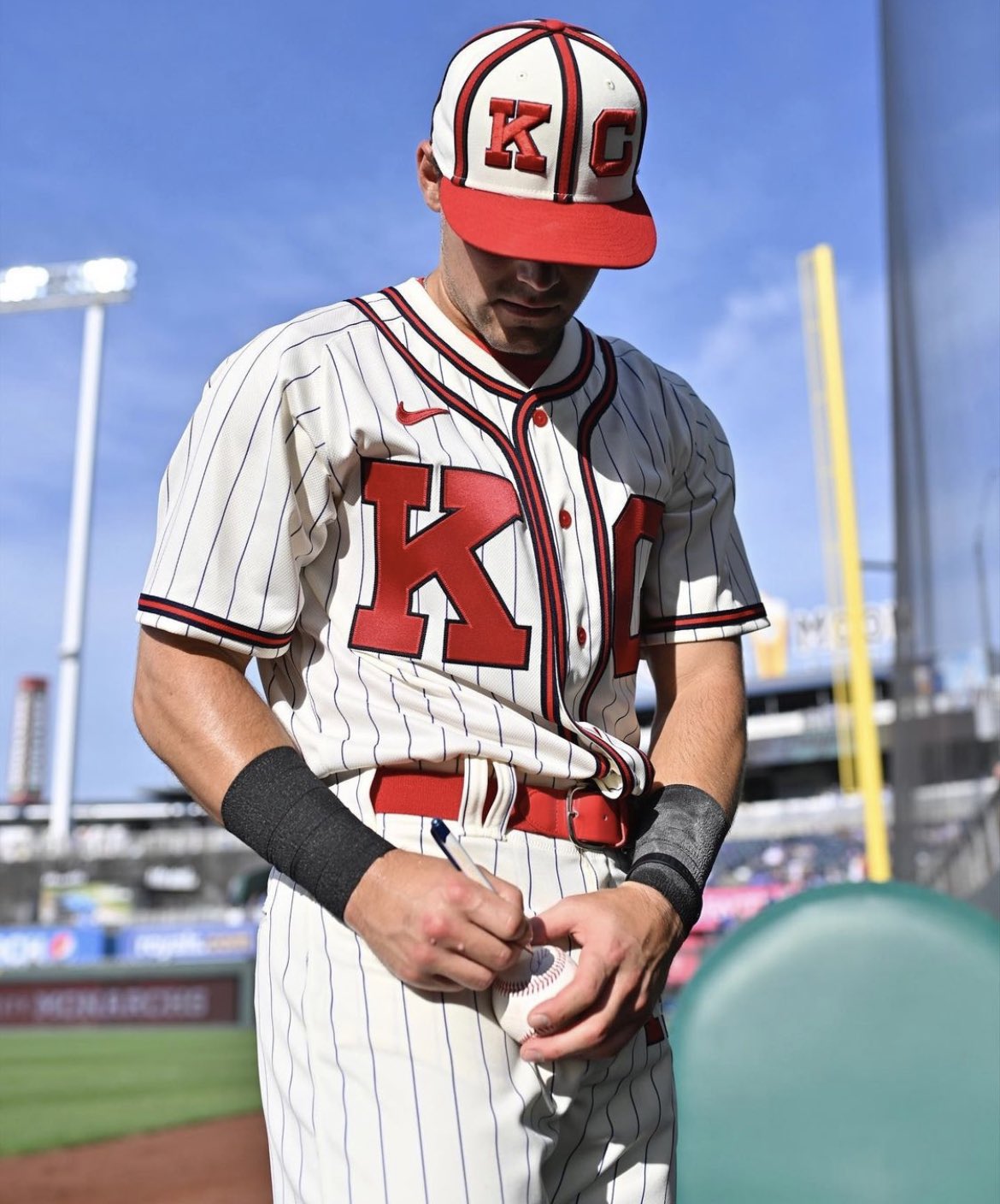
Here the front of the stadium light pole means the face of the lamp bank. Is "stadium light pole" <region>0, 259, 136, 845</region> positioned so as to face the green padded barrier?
yes

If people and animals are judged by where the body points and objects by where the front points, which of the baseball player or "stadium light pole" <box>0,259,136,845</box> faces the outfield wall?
the stadium light pole

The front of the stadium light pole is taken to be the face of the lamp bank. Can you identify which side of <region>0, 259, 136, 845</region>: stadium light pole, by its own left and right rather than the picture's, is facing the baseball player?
front

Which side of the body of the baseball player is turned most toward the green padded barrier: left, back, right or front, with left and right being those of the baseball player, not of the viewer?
front

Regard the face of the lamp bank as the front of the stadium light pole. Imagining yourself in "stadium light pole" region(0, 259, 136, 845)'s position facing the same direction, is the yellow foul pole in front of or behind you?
in front

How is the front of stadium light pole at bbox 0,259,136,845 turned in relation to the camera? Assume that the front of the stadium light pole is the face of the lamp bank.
facing the viewer

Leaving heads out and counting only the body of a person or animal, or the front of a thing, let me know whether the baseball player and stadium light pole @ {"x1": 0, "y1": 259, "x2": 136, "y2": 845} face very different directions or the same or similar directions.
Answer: same or similar directions

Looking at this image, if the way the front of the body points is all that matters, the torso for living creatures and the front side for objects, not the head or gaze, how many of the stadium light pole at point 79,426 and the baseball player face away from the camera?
0

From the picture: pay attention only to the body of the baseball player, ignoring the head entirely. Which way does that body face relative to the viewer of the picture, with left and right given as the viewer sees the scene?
facing the viewer and to the right of the viewer
